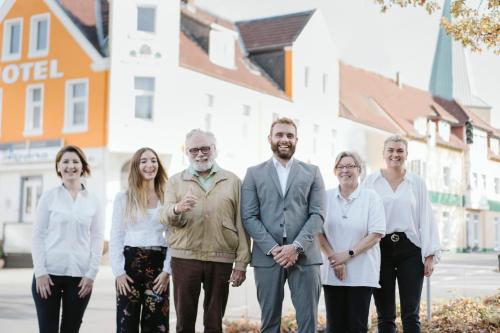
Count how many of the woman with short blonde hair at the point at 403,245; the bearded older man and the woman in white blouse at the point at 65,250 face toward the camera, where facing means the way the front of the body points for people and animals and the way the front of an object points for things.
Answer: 3

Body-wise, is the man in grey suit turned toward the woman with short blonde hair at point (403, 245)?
no

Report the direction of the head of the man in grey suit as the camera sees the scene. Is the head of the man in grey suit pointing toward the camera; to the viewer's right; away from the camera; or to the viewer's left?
toward the camera

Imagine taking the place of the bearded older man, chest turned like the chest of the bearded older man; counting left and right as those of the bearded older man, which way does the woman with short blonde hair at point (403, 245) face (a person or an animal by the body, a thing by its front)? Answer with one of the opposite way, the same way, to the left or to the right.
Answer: the same way

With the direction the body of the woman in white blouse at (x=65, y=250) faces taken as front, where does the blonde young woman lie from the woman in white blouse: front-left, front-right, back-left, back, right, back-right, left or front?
left

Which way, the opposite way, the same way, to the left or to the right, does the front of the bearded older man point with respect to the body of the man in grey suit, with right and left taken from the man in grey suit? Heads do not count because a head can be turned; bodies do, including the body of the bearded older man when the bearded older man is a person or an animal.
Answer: the same way

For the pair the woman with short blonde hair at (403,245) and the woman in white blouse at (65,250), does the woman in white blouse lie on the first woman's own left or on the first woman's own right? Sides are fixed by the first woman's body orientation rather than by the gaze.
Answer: on the first woman's own right

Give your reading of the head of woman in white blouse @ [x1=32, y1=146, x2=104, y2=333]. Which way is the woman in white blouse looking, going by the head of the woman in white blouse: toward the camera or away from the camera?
toward the camera

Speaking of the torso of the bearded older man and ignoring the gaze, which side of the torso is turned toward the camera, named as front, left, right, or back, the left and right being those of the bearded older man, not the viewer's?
front

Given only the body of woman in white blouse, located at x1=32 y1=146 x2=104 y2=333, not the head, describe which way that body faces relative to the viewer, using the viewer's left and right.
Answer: facing the viewer

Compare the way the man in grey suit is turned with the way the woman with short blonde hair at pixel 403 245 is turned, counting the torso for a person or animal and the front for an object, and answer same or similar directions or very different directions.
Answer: same or similar directions

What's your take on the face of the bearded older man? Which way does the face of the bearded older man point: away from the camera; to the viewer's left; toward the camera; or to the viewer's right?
toward the camera

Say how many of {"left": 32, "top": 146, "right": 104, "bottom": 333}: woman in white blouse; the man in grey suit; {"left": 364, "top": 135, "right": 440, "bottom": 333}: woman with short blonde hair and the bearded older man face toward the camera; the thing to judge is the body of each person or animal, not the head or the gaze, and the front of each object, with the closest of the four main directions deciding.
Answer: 4

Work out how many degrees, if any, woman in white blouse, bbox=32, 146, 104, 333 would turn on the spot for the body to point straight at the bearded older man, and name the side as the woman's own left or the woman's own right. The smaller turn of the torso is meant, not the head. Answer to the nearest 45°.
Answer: approximately 90° to the woman's own left

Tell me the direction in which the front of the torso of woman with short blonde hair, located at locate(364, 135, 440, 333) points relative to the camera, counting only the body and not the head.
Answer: toward the camera

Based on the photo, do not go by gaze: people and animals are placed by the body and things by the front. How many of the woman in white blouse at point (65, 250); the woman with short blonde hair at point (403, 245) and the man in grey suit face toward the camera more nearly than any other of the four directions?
3

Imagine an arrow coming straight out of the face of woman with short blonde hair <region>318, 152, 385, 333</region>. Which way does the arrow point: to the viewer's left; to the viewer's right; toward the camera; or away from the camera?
toward the camera
